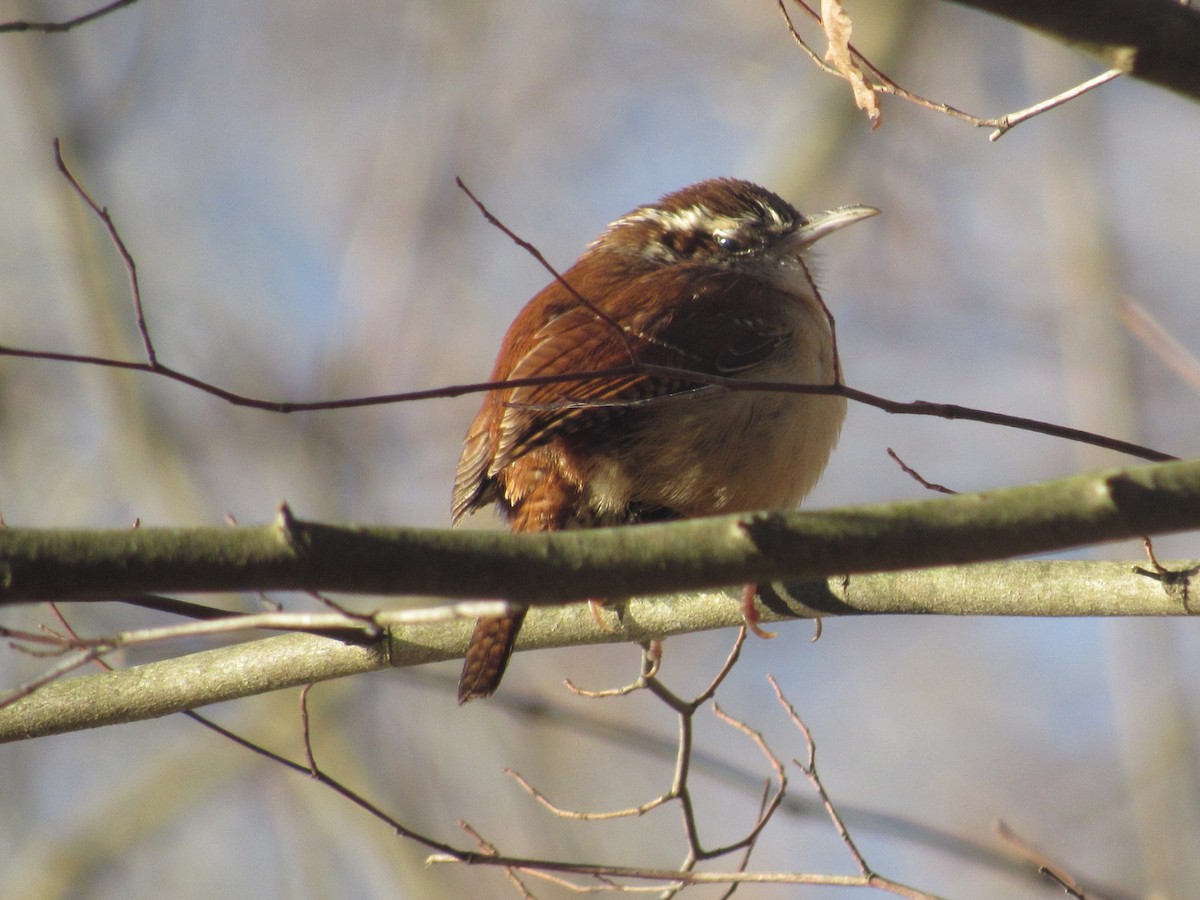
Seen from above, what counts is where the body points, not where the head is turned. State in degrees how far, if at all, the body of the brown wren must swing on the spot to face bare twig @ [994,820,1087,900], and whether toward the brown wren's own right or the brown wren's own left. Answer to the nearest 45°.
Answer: approximately 45° to the brown wren's own right

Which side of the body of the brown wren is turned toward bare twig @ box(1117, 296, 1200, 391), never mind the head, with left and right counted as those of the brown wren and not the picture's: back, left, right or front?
front

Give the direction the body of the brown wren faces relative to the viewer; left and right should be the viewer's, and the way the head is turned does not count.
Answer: facing to the right of the viewer
